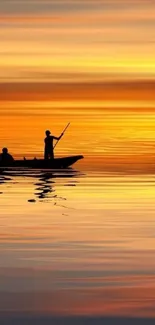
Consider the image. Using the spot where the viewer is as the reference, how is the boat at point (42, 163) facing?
facing to the right of the viewer
